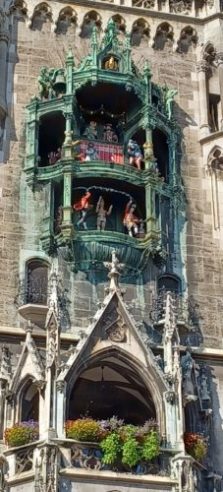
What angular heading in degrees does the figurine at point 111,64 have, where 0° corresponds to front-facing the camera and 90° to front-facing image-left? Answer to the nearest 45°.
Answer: approximately 0°

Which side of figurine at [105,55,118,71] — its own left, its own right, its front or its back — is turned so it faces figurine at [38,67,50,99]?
right
